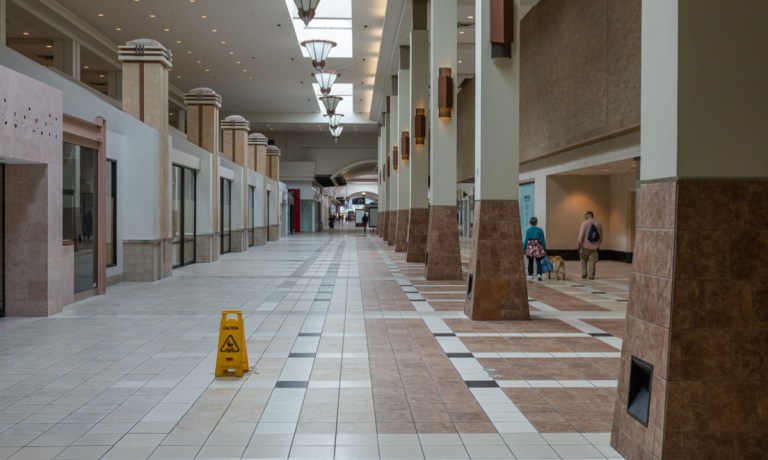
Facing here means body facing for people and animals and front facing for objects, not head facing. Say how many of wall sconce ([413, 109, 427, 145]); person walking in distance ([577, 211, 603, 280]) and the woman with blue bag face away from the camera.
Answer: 2

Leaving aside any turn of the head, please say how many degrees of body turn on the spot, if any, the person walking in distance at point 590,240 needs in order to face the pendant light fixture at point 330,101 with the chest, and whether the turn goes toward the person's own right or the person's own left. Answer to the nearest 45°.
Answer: approximately 45° to the person's own left

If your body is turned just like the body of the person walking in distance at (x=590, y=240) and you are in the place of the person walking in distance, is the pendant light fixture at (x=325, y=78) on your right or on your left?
on your left

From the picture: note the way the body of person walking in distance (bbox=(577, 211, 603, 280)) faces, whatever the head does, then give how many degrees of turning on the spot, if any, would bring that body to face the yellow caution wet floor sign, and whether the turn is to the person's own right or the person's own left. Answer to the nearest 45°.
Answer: approximately 180°

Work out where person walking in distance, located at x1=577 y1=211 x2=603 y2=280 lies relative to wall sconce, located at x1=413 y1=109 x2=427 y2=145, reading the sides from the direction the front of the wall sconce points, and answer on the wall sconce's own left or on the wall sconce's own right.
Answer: on the wall sconce's own left

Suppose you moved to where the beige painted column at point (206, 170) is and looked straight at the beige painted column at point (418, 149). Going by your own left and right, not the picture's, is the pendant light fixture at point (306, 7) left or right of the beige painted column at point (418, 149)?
right

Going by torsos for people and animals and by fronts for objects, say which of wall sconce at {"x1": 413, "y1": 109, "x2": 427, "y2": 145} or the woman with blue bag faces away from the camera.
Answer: the woman with blue bag

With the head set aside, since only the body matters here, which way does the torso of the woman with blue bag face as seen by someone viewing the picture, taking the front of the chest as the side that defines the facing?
away from the camera

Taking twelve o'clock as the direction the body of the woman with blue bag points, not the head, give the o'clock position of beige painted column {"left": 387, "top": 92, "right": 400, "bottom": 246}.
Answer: The beige painted column is roughly at 11 o'clock from the woman with blue bag.

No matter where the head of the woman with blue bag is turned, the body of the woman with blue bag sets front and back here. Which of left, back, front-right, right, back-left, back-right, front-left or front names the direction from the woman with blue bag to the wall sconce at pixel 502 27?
back

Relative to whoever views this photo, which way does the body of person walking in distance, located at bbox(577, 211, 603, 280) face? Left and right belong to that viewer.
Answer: facing away from the viewer
